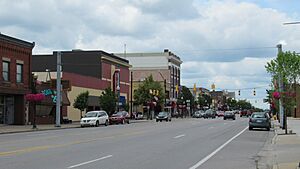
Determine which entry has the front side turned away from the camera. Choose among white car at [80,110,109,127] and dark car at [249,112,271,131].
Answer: the dark car

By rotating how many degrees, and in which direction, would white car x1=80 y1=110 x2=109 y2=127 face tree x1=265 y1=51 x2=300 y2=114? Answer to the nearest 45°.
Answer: approximately 90° to its left

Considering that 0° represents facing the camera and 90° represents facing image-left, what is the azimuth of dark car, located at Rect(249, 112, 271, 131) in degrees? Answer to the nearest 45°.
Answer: approximately 180°

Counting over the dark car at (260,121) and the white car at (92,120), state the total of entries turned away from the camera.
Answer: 1

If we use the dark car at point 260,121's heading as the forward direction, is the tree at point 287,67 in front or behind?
behind

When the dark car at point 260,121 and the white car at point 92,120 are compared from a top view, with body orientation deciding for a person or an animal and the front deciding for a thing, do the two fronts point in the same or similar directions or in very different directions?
very different directions

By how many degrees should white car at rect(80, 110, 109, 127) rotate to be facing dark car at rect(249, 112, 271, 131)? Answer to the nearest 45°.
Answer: approximately 90° to its left

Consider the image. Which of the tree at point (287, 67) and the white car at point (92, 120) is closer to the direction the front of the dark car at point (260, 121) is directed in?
the white car

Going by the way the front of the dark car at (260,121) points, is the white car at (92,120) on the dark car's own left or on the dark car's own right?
on the dark car's own left
